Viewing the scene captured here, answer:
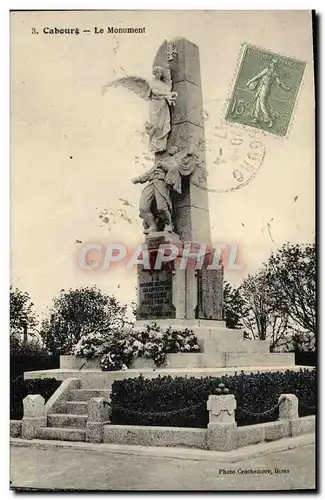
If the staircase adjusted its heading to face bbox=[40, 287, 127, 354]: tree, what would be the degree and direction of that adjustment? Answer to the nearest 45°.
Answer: approximately 135° to its right

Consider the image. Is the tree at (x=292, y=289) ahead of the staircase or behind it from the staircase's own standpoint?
behind

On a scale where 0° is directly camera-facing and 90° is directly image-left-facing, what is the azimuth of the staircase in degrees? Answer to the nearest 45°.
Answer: approximately 45°

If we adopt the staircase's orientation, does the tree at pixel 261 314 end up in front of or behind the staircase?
behind

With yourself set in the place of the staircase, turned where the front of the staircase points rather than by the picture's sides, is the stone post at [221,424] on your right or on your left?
on your left

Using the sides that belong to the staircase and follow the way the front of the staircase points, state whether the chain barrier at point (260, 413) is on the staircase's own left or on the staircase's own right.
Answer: on the staircase's own left

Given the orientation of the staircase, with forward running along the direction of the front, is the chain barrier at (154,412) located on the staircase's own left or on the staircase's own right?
on the staircase's own left

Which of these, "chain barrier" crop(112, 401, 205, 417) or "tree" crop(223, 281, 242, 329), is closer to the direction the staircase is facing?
the chain barrier
